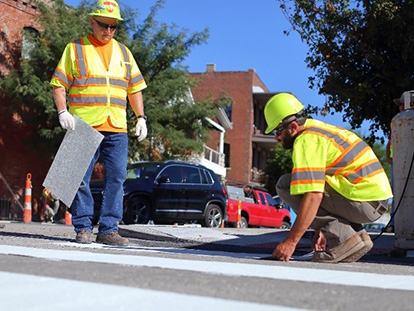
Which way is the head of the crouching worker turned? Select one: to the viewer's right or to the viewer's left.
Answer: to the viewer's left

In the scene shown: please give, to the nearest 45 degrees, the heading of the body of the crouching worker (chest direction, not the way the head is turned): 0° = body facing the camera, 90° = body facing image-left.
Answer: approximately 90°

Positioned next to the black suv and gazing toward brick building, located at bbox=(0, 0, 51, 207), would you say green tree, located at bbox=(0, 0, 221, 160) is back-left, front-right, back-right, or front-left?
front-right

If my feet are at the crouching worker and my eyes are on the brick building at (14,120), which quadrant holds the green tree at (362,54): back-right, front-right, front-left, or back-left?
front-right

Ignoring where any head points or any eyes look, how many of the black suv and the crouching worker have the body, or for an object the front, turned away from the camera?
0

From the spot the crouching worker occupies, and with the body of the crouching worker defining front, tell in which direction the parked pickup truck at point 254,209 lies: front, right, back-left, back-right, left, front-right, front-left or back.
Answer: right

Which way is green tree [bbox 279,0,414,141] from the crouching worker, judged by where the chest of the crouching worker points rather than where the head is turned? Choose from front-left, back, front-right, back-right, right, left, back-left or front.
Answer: right

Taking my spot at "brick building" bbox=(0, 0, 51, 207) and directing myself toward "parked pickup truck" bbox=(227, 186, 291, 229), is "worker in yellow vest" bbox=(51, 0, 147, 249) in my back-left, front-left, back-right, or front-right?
front-right
